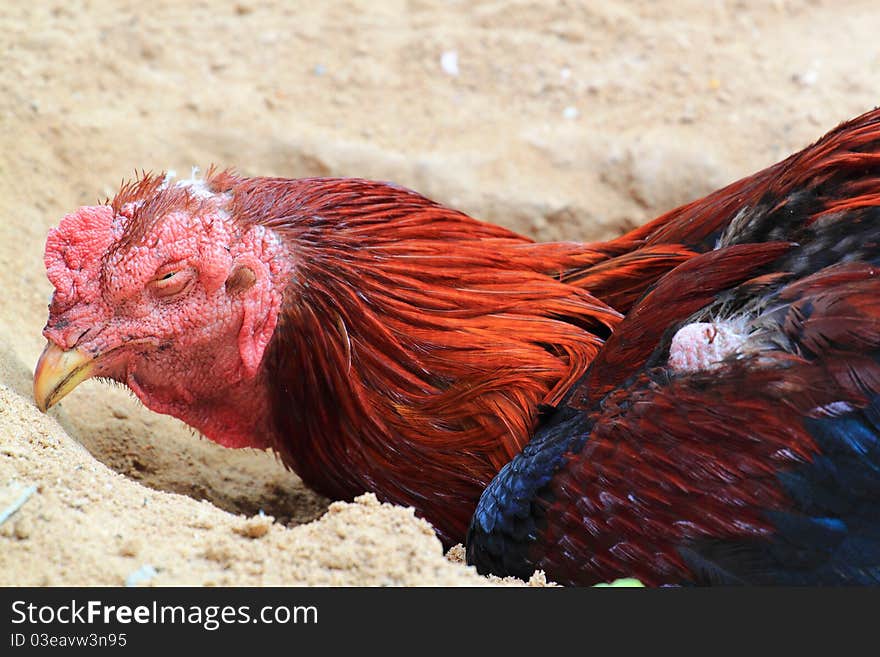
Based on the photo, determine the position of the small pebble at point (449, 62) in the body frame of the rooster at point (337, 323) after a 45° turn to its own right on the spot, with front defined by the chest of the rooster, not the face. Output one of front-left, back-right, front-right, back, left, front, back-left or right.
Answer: front-right

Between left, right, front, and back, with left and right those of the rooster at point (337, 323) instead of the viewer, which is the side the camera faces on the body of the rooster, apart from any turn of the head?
left
